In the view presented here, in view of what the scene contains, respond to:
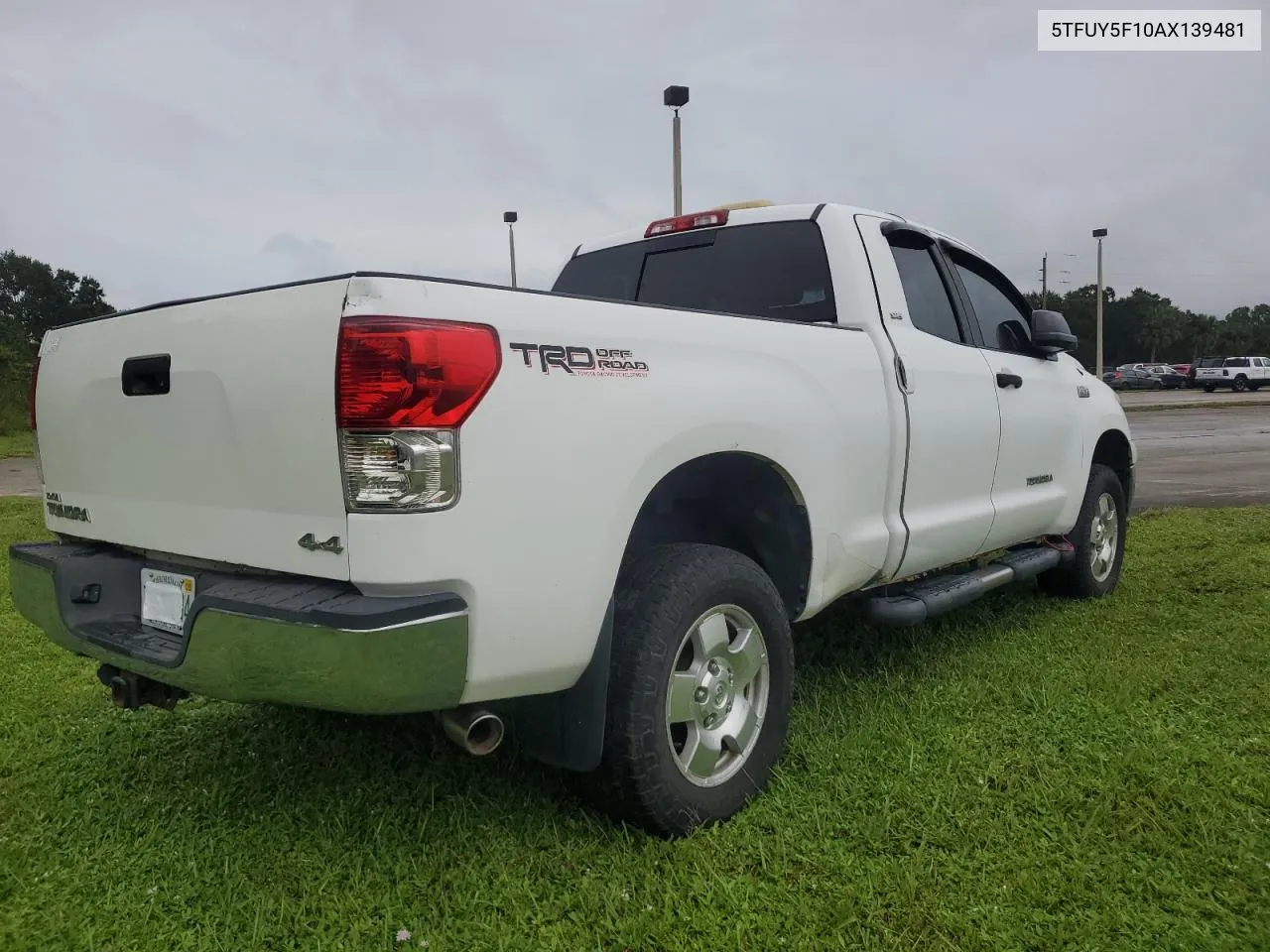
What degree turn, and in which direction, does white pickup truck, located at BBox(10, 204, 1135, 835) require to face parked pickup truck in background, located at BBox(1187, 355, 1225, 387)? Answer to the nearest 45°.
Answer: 0° — it already faces it

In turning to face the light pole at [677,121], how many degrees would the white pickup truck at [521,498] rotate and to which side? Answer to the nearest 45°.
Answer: approximately 45° to its left

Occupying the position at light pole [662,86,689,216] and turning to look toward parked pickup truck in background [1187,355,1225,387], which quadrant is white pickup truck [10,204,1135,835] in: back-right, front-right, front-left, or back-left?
back-right

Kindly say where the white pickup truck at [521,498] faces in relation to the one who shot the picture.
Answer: facing away from the viewer and to the right of the viewer
